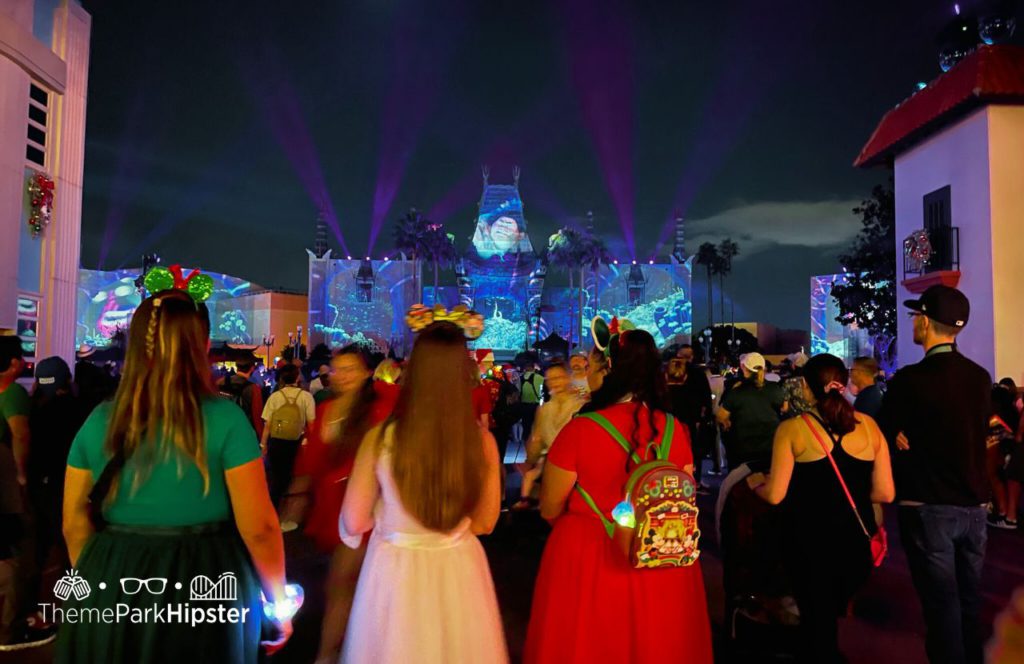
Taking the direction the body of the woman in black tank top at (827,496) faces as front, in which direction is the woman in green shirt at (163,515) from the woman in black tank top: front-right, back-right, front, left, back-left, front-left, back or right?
back-left

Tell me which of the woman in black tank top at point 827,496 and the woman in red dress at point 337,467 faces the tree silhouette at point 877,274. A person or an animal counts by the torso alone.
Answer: the woman in black tank top

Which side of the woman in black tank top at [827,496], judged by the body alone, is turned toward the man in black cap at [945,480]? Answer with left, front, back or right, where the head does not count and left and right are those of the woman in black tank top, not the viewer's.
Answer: right

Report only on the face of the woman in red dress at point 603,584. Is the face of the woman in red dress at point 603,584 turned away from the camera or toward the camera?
away from the camera

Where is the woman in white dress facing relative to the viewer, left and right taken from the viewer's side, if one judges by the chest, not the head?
facing away from the viewer

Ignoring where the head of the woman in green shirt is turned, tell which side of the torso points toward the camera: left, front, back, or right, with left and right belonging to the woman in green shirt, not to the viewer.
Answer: back

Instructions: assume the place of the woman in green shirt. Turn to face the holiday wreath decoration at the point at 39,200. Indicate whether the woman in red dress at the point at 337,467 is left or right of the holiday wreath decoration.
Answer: right

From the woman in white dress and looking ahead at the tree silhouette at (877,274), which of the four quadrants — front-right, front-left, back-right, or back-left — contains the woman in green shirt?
back-left

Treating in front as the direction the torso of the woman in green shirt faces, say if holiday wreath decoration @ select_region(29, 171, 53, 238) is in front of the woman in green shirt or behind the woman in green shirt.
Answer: in front

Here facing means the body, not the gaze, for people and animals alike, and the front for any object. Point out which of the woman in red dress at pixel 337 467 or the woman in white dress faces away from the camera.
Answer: the woman in white dress

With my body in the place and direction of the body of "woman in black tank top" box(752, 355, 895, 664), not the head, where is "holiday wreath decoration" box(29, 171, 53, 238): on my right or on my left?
on my left

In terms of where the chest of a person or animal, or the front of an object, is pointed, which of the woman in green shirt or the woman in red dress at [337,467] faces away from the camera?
the woman in green shirt

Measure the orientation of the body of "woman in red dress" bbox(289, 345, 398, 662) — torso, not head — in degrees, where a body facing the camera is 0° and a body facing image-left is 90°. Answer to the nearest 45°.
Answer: approximately 45°

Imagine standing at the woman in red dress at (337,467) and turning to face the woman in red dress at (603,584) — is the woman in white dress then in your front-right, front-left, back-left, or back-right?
front-right

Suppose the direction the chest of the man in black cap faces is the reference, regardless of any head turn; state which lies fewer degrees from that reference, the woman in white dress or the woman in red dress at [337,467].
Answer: the woman in red dress

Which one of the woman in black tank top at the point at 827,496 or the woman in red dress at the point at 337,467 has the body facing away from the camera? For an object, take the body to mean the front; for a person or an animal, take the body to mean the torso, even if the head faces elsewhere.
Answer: the woman in black tank top

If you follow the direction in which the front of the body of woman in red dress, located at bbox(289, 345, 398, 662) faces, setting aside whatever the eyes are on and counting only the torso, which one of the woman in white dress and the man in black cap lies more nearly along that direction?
the woman in white dress

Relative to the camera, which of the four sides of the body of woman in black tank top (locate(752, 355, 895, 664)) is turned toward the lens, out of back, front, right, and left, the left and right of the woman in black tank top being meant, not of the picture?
back
